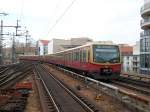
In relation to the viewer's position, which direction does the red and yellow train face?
facing the viewer and to the right of the viewer
